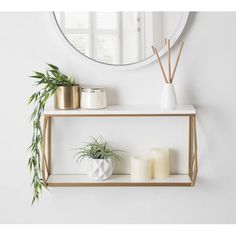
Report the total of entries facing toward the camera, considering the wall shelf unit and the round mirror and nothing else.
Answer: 2

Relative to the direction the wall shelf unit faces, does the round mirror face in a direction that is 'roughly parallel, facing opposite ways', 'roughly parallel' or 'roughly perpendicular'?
roughly parallel

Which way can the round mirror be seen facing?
toward the camera

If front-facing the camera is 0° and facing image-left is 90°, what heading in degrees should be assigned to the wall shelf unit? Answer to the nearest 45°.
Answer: approximately 0°
